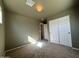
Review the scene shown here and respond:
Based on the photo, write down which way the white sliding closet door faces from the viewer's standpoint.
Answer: facing the viewer and to the left of the viewer
